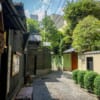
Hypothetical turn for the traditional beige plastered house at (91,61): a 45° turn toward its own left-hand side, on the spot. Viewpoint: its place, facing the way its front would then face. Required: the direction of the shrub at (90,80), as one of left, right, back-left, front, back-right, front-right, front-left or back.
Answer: front

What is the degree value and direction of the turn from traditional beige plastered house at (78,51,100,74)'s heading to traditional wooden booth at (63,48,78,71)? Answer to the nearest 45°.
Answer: approximately 135° to its right

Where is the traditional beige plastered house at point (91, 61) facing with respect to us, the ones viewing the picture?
facing the viewer and to the left of the viewer

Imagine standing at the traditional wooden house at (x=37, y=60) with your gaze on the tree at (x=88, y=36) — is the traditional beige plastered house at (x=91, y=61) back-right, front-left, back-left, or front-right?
front-right

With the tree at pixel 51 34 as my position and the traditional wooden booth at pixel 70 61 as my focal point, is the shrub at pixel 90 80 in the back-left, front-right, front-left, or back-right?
front-right

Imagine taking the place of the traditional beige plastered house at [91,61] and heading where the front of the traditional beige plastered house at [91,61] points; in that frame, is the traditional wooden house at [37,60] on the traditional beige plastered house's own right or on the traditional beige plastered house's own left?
on the traditional beige plastered house's own right

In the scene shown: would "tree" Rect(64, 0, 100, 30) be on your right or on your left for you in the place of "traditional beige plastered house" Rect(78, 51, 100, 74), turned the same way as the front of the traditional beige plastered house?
on your right

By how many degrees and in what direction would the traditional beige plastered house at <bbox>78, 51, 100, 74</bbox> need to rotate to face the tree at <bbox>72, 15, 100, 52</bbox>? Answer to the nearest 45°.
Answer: approximately 135° to its right
